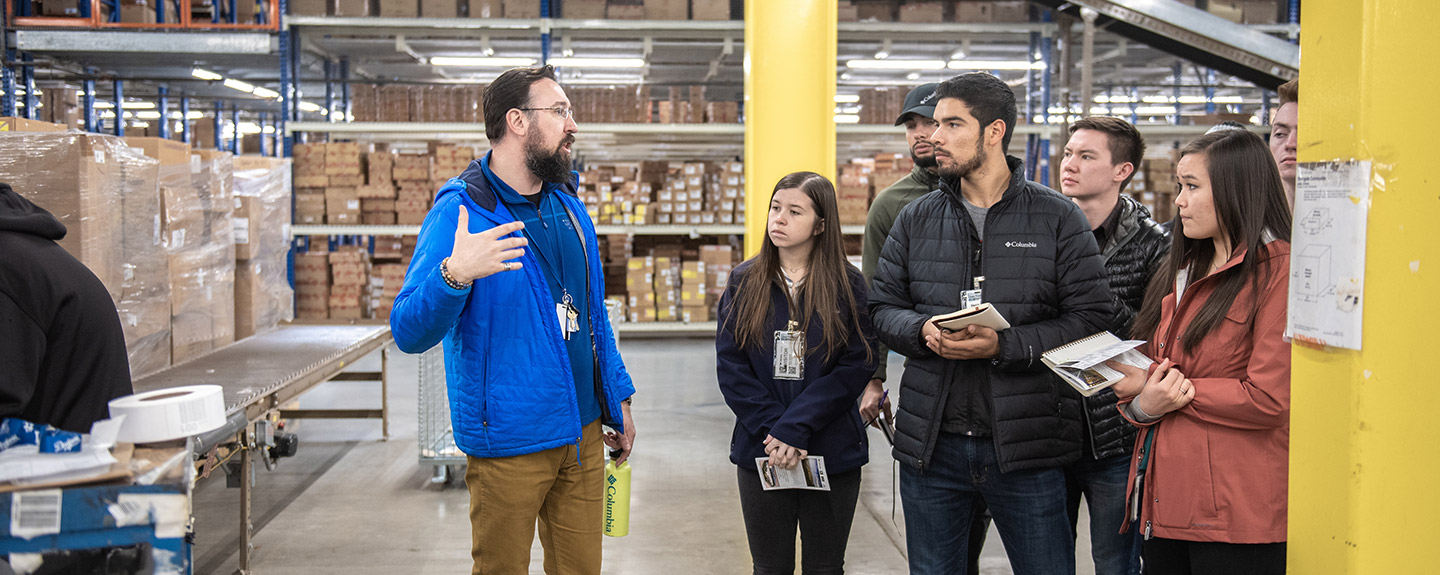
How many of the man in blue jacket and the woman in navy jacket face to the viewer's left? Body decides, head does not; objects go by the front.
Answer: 0

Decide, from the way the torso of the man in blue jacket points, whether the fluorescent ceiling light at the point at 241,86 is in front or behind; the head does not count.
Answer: behind

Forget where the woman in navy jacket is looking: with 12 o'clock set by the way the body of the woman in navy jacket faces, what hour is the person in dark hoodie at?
The person in dark hoodie is roughly at 2 o'clock from the woman in navy jacket.

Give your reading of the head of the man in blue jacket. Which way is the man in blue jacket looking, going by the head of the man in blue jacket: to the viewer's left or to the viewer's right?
to the viewer's right

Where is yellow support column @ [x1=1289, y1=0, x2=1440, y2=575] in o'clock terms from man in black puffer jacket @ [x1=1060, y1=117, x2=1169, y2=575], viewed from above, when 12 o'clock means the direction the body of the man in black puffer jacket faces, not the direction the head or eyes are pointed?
The yellow support column is roughly at 10 o'clock from the man in black puffer jacket.

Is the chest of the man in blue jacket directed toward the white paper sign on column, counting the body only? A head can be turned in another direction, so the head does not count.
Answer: yes

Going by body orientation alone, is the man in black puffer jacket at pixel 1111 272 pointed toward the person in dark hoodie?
yes

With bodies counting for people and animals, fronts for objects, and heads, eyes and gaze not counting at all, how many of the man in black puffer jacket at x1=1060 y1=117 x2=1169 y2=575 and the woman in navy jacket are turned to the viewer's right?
0

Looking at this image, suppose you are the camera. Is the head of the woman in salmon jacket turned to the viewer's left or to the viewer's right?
to the viewer's left

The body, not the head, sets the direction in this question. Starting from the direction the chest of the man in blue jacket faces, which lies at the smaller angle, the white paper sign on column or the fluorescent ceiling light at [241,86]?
the white paper sign on column

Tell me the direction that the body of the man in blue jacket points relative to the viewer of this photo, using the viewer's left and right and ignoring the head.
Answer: facing the viewer and to the right of the viewer

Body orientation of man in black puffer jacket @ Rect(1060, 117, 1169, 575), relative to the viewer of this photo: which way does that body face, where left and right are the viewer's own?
facing the viewer and to the left of the viewer

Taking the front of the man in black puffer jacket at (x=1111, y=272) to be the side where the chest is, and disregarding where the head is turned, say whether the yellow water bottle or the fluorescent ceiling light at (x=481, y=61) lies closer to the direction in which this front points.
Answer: the yellow water bottle
